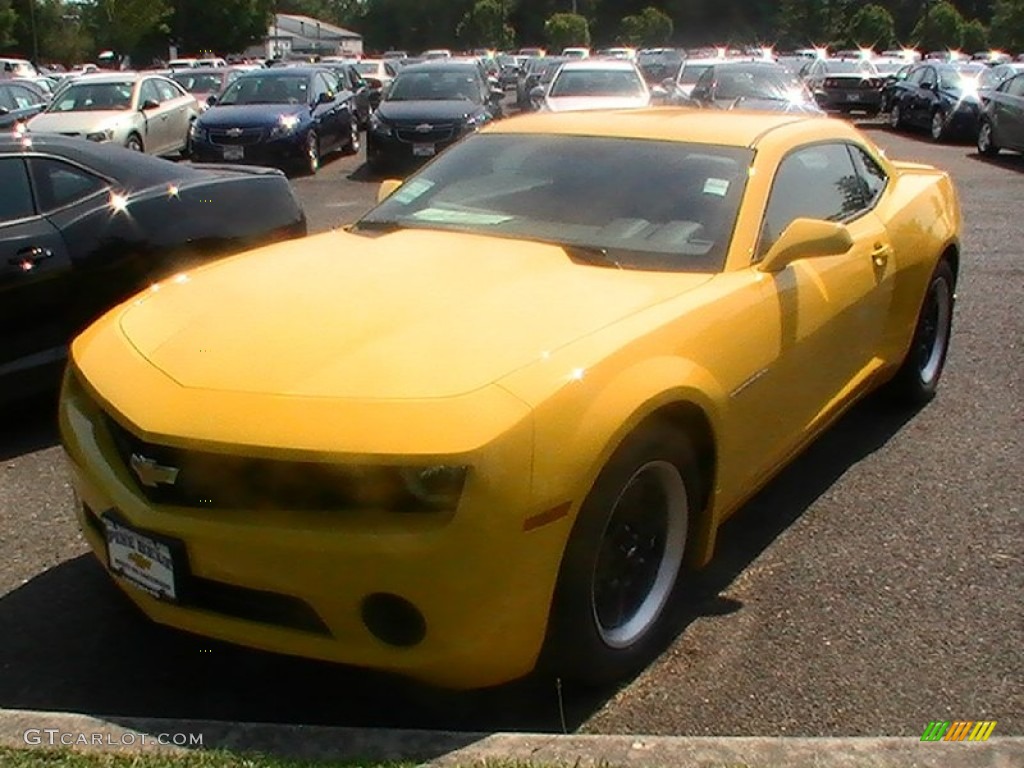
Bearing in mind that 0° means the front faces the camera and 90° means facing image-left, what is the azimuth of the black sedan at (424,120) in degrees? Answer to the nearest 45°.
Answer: approximately 0°

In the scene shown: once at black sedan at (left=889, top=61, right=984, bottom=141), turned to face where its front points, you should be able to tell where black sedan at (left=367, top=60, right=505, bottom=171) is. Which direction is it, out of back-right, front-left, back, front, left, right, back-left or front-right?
right

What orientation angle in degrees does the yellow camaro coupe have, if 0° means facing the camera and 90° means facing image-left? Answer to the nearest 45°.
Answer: approximately 45°

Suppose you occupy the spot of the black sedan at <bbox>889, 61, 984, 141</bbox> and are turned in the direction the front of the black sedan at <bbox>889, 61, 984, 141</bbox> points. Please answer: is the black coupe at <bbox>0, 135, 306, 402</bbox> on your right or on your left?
on your right

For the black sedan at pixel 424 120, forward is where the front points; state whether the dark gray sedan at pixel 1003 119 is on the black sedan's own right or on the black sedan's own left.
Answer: on the black sedan's own left

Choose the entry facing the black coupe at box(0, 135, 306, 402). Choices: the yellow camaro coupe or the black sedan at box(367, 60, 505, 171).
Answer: the black sedan at box(367, 60, 505, 171)

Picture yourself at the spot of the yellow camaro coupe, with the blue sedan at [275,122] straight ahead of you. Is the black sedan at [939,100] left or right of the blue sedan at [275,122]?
right

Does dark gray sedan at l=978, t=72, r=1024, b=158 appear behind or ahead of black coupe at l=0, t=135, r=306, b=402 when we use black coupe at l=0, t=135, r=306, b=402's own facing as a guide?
behind

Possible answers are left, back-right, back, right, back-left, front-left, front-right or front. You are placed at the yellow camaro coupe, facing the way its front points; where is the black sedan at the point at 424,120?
back-right

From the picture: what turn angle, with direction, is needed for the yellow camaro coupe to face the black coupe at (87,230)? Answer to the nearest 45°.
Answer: approximately 90° to its right

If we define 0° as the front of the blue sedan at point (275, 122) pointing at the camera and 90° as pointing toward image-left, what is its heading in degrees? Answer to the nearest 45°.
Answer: approximately 45°

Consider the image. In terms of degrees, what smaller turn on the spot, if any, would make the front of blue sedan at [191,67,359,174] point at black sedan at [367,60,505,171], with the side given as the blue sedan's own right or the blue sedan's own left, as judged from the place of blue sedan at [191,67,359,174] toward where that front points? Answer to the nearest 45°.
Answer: approximately 90° to the blue sedan's own left
